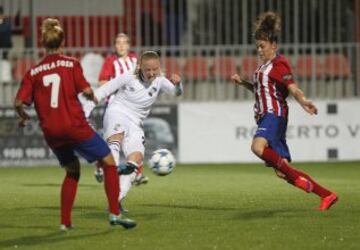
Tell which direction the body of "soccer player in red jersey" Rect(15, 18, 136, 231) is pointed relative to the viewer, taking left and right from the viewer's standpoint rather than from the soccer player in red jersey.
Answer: facing away from the viewer

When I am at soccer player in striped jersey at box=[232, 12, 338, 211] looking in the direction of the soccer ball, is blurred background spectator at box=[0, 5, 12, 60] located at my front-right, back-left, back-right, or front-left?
front-right

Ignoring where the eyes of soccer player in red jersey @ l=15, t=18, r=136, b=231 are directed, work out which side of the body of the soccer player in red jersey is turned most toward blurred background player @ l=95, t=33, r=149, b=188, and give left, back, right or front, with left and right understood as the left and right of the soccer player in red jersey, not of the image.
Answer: front

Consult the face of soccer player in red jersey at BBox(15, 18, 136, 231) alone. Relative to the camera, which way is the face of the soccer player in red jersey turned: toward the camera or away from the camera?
away from the camera

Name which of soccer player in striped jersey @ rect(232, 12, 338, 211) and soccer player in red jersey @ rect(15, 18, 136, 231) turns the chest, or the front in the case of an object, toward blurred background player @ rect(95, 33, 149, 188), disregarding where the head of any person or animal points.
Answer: the soccer player in red jersey

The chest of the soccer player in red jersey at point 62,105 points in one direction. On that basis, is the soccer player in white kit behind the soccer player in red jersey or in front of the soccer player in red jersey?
in front

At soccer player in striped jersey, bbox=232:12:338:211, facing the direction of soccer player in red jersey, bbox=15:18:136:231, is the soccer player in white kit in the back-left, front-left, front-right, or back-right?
front-right

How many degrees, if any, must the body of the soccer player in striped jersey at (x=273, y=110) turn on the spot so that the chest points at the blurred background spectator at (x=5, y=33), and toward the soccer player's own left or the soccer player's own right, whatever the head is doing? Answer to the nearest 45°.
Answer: approximately 90° to the soccer player's own right

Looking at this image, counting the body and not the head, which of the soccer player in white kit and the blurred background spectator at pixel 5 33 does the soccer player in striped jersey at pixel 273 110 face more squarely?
the soccer player in white kit

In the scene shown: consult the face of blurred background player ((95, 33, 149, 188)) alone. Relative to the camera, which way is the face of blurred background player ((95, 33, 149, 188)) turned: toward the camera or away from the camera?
toward the camera

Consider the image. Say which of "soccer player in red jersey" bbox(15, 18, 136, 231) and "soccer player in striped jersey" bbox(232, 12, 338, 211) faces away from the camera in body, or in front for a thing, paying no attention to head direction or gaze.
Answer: the soccer player in red jersey

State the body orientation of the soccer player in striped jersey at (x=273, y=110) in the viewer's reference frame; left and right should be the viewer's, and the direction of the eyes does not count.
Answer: facing the viewer and to the left of the viewer

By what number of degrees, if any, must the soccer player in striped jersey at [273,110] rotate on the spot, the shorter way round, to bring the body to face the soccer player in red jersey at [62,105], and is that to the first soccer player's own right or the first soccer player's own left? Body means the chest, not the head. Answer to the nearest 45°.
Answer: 0° — they already face them

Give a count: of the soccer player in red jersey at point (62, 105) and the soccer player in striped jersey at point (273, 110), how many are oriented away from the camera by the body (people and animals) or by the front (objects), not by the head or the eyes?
1

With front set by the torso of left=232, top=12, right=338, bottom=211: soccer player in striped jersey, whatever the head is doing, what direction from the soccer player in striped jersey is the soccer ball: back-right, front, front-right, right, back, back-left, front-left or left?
front-right

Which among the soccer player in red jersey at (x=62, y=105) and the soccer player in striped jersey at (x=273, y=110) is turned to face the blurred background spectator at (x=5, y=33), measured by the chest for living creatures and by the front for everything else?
the soccer player in red jersey
